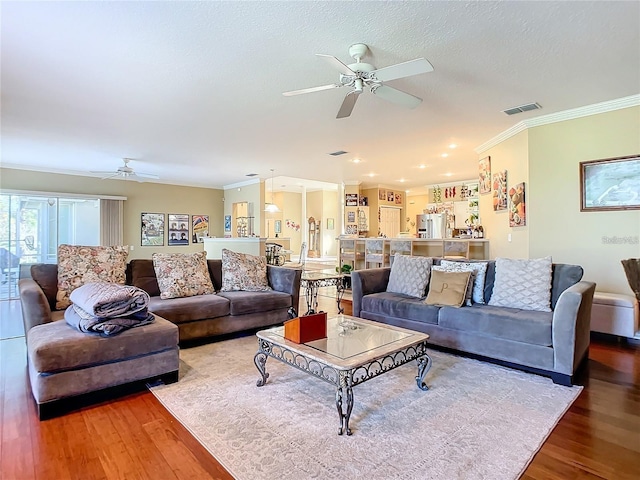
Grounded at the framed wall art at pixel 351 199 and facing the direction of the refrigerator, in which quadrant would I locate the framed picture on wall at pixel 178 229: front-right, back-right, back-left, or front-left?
back-right

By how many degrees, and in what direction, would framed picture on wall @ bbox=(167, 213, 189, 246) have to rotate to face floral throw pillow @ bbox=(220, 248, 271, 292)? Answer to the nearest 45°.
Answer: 0° — it already faces it

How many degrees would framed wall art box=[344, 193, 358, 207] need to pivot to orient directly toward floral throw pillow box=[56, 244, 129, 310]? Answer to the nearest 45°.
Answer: approximately 45° to its right

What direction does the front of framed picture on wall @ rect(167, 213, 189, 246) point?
toward the camera

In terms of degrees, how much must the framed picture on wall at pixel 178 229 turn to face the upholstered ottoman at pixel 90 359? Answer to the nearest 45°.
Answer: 0° — it already faces it

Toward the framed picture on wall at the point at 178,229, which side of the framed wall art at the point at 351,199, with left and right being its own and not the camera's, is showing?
right

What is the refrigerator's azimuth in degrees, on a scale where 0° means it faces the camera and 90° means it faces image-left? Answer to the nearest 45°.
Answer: approximately 0°

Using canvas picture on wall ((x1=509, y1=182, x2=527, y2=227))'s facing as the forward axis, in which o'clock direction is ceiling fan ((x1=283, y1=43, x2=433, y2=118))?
The ceiling fan is roughly at 11 o'clock from the canvas picture on wall.

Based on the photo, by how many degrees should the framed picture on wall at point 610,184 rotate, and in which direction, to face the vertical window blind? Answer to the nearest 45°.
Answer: approximately 45° to its right

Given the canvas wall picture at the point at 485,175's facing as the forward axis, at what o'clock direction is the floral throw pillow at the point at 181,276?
The floral throw pillow is roughly at 12 o'clock from the canvas wall picture.

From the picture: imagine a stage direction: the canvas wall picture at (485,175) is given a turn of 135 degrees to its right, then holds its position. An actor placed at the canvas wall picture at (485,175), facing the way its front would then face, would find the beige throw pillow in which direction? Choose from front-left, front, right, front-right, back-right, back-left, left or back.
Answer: back

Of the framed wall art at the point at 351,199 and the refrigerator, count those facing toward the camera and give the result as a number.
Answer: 2

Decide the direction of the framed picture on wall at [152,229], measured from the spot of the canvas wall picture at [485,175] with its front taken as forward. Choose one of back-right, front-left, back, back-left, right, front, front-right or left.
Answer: front-right

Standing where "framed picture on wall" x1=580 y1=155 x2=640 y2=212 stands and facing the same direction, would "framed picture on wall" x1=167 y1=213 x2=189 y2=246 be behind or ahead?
ahead

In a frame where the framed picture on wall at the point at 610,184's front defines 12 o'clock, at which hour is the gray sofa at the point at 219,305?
The gray sofa is roughly at 12 o'clock from the framed picture on wall.

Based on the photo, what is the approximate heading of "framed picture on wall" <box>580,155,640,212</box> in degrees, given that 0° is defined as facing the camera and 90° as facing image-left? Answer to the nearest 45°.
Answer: approximately 45°

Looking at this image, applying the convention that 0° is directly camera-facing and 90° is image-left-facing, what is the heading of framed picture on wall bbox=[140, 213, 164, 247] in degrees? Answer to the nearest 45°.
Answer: approximately 0°

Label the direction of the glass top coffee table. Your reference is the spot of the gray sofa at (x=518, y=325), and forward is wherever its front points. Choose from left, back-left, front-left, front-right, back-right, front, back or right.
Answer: front
